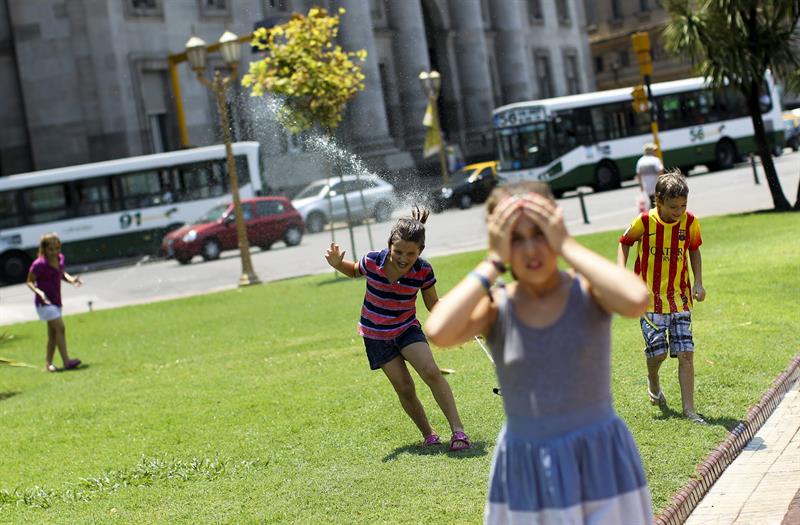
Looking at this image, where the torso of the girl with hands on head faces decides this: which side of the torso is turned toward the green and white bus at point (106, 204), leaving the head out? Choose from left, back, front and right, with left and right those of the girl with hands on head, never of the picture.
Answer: back

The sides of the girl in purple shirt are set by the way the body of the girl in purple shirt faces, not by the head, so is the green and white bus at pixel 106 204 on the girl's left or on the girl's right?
on the girl's left

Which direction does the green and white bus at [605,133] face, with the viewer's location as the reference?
facing the viewer and to the left of the viewer

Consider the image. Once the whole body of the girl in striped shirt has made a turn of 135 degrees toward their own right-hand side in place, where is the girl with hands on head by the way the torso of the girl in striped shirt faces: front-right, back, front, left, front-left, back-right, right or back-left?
back-left

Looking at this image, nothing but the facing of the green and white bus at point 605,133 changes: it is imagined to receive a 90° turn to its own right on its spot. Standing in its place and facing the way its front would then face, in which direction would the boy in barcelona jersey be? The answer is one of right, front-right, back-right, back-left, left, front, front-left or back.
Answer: back-left

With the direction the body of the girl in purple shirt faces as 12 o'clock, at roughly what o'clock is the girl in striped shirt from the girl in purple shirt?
The girl in striped shirt is roughly at 1 o'clock from the girl in purple shirt.

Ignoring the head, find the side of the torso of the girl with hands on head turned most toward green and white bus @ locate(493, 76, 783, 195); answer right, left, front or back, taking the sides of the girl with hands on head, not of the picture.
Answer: back

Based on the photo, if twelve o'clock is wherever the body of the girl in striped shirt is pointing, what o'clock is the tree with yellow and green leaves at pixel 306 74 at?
The tree with yellow and green leaves is roughly at 6 o'clock from the girl in striped shirt.

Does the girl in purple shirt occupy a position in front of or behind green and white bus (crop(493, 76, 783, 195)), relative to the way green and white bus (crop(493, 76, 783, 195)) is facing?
in front

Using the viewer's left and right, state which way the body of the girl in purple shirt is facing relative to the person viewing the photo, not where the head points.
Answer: facing the viewer and to the right of the viewer

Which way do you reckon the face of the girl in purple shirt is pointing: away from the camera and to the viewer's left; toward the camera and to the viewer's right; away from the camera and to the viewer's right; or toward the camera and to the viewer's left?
toward the camera and to the viewer's right

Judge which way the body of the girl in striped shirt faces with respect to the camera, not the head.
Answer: toward the camera
